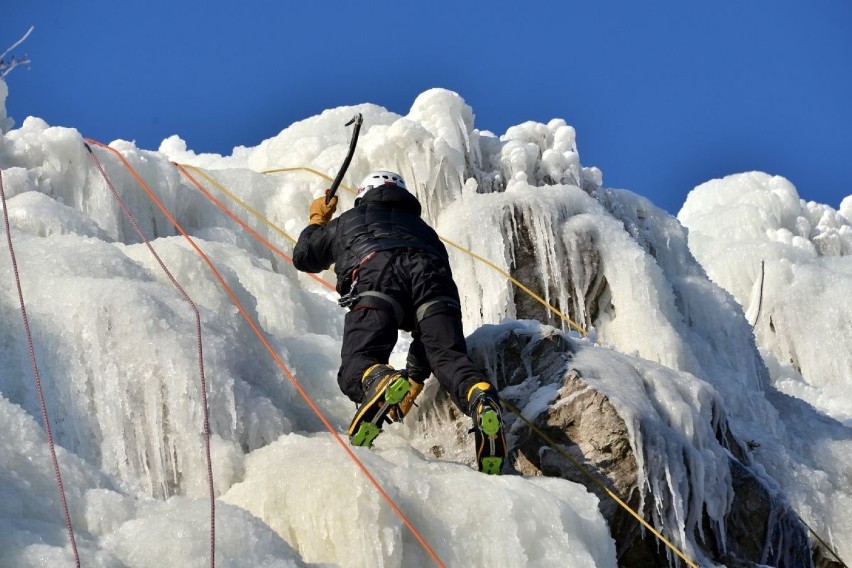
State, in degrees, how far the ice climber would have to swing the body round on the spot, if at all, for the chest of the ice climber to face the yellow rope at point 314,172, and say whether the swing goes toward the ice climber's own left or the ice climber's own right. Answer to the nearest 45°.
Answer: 0° — they already face it

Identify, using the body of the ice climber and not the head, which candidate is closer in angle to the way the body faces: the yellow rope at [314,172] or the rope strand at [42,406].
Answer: the yellow rope

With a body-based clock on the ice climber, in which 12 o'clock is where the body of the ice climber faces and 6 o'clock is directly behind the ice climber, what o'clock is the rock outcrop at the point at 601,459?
The rock outcrop is roughly at 2 o'clock from the ice climber.

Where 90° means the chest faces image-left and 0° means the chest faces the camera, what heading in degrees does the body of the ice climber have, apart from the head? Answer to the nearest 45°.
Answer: approximately 180°

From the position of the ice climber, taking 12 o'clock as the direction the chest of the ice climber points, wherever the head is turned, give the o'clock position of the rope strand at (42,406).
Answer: The rope strand is roughly at 8 o'clock from the ice climber.
